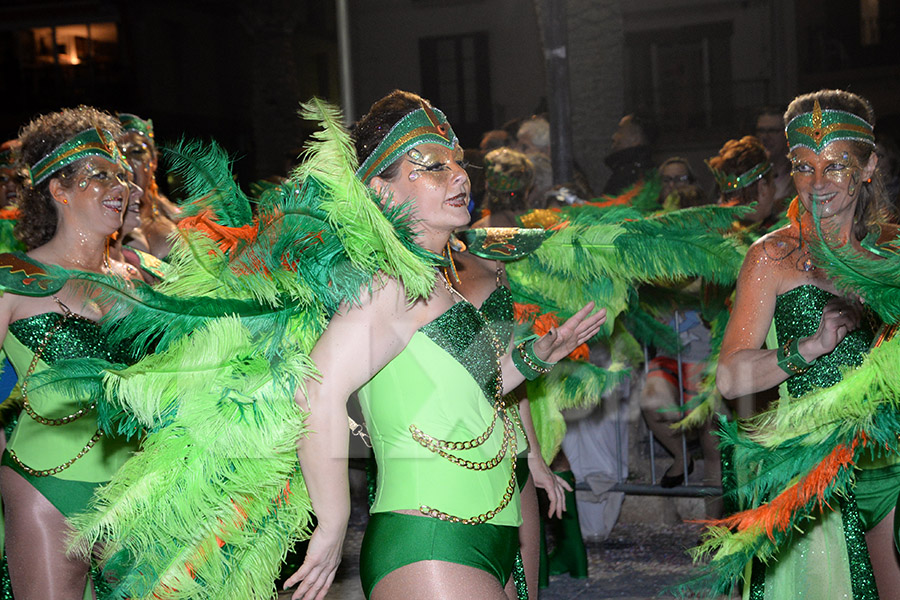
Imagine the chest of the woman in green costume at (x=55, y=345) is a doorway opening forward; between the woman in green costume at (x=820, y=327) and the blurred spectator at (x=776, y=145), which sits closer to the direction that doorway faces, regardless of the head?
the woman in green costume

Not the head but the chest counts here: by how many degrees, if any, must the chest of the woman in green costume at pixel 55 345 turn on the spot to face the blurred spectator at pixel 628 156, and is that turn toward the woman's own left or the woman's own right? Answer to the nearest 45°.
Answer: approximately 90° to the woman's own left

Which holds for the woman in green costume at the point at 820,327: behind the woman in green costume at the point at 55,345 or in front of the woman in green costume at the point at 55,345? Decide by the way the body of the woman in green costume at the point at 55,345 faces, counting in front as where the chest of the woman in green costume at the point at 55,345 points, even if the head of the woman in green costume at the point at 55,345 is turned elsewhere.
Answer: in front

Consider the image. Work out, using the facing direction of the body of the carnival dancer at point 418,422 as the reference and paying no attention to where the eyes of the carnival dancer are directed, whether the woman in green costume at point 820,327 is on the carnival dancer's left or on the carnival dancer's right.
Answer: on the carnival dancer's left

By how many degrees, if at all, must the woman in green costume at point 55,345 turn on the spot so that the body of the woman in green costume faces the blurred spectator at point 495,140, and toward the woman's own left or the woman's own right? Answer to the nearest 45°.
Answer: approximately 90° to the woman's own left

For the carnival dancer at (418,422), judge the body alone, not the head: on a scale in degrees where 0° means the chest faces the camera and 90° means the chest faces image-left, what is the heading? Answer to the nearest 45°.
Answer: approximately 315°

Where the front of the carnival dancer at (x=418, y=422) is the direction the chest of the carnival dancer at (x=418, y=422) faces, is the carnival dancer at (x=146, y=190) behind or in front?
behind
